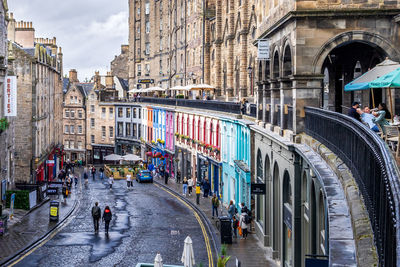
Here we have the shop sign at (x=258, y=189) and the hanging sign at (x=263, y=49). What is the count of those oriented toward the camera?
2

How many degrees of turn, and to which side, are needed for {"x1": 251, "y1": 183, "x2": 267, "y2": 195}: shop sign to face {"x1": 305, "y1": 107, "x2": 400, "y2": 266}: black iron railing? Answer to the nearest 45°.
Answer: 0° — it already faces it

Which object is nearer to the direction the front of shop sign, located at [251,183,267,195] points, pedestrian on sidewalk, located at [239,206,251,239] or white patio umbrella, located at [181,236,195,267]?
the white patio umbrella

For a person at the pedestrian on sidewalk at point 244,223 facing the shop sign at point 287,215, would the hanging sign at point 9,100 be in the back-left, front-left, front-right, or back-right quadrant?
back-right

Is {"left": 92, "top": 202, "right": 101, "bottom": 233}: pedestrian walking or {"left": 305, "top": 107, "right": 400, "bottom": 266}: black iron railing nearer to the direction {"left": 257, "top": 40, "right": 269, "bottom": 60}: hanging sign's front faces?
the black iron railing

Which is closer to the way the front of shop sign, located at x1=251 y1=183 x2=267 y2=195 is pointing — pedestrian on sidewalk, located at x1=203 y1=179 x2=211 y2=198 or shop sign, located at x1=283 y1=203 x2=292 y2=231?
the shop sign

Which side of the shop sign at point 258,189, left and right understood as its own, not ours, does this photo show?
front

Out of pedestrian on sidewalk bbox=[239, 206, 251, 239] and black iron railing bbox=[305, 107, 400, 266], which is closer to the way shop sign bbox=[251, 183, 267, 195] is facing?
the black iron railing

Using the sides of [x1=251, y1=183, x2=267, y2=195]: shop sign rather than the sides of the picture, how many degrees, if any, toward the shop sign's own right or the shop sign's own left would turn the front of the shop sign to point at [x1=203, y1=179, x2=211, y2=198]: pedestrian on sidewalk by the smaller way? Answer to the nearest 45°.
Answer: approximately 180°

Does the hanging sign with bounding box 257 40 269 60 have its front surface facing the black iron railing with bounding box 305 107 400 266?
yes

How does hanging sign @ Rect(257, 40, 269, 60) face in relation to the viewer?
toward the camera

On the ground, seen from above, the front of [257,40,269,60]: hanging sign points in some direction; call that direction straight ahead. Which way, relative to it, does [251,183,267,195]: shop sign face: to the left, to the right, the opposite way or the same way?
the same way
